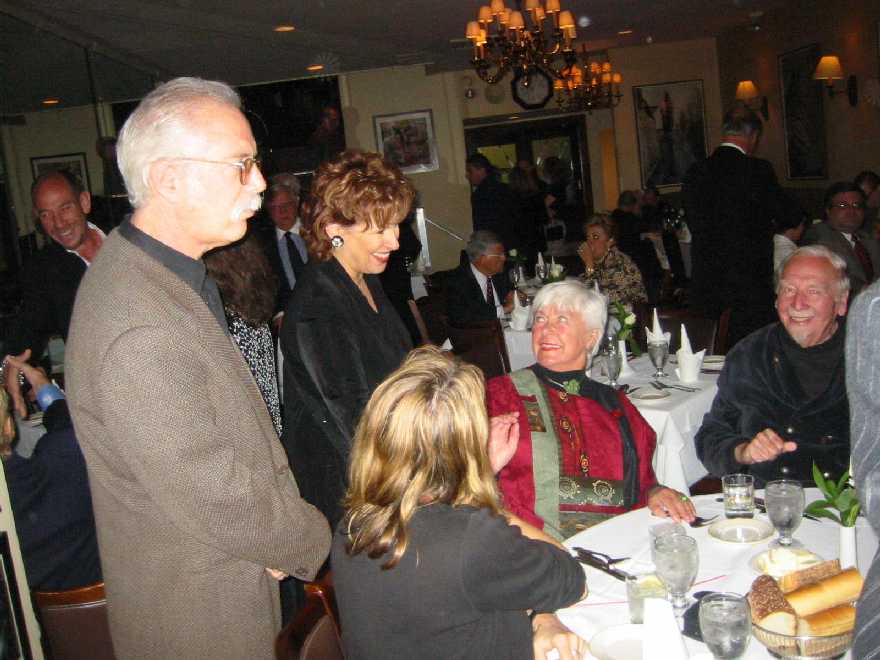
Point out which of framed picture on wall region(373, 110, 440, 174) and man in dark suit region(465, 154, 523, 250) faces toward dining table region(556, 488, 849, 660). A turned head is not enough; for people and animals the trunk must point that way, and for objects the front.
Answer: the framed picture on wall

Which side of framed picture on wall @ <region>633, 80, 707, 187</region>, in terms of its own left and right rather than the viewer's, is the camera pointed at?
front

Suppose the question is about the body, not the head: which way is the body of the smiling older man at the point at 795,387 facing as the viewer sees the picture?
toward the camera

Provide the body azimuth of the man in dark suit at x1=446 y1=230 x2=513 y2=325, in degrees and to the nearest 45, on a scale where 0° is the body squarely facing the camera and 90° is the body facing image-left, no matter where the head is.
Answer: approximately 315°

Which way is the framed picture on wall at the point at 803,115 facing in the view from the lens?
facing the viewer and to the left of the viewer

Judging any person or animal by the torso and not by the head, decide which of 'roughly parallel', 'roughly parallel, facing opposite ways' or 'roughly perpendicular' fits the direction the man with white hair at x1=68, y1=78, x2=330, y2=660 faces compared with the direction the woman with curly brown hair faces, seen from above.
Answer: roughly parallel

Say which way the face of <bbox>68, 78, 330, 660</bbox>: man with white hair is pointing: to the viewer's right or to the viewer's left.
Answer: to the viewer's right

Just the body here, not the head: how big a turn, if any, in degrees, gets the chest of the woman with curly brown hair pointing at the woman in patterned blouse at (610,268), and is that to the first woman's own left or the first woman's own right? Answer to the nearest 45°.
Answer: approximately 45° to the first woman's own left

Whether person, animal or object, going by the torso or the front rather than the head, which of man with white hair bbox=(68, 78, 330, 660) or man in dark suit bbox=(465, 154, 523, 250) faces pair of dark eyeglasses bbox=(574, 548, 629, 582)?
the man with white hair

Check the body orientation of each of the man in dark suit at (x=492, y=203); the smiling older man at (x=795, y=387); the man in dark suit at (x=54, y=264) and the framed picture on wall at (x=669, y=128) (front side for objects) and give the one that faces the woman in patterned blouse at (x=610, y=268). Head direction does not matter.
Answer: the framed picture on wall

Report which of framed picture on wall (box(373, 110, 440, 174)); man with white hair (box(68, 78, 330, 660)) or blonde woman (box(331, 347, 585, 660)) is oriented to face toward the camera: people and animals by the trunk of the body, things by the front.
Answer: the framed picture on wall

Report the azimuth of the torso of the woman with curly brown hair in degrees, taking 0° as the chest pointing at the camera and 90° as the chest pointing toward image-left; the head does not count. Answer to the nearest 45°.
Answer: approximately 270°

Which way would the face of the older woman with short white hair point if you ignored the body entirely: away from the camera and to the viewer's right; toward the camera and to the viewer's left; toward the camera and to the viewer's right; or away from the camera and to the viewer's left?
toward the camera and to the viewer's left

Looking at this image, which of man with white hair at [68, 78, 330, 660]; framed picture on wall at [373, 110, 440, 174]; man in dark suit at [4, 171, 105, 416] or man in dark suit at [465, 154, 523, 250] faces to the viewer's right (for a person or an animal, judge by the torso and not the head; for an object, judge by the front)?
the man with white hair

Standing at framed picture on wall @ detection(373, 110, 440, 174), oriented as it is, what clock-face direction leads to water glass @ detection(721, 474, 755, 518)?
The water glass is roughly at 12 o'clock from the framed picture on wall.

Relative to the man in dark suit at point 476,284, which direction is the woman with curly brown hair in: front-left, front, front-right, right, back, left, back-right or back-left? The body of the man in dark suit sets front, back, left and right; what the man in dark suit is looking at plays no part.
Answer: front-right

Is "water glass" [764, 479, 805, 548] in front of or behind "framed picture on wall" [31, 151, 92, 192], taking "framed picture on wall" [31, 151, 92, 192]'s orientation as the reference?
in front

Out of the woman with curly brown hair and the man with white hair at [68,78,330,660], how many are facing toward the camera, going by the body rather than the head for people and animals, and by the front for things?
0
